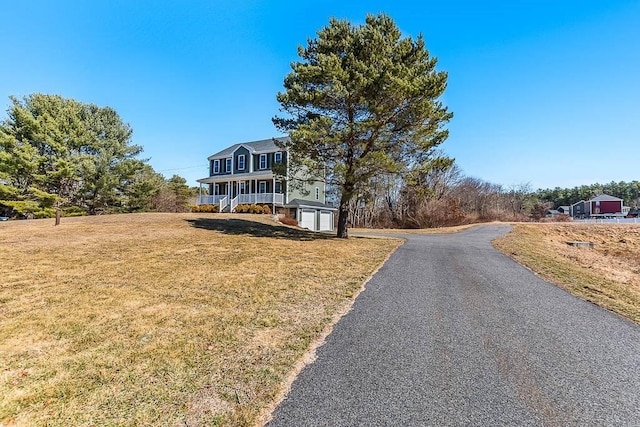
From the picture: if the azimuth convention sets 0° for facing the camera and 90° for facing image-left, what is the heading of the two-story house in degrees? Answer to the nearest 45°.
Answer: approximately 45°

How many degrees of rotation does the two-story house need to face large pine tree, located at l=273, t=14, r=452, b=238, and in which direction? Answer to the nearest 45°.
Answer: approximately 45° to its left
